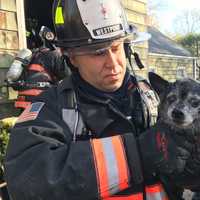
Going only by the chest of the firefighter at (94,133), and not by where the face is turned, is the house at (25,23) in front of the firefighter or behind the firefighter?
behind

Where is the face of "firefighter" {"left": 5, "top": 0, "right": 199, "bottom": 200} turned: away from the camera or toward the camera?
toward the camera

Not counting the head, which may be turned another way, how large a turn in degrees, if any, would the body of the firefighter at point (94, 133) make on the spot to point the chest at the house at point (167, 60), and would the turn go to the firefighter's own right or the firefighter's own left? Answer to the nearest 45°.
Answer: approximately 135° to the firefighter's own left

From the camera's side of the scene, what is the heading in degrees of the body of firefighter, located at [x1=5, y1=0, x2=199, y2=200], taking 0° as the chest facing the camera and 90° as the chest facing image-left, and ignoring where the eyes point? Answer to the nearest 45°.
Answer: approximately 315°
